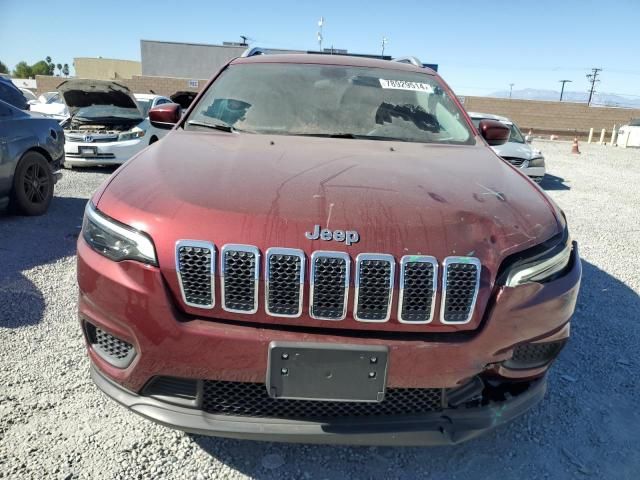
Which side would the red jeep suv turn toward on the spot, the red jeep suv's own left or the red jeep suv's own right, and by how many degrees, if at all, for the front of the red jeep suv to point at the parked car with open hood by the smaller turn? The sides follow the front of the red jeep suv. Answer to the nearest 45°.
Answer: approximately 135° to the red jeep suv's own right

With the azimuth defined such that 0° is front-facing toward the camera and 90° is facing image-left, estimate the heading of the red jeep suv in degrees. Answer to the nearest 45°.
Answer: approximately 0°

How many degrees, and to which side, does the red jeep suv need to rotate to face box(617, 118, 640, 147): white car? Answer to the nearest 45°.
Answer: approximately 135° to its left
